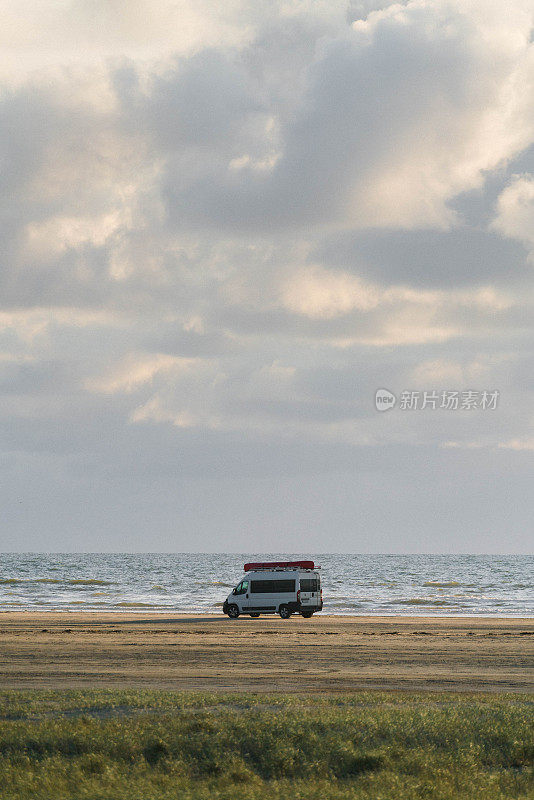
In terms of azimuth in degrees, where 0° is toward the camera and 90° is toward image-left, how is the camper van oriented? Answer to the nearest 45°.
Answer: approximately 135°
